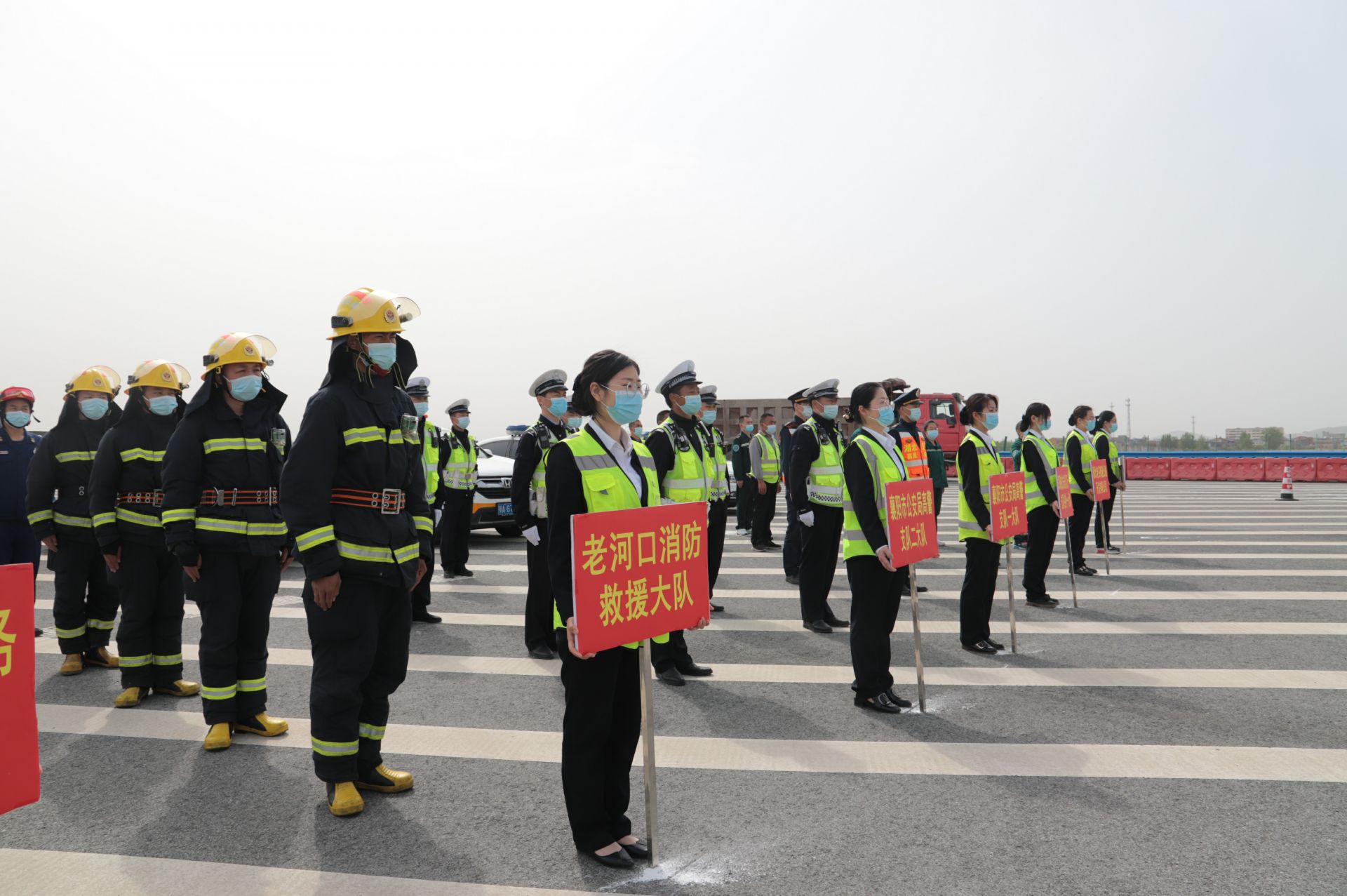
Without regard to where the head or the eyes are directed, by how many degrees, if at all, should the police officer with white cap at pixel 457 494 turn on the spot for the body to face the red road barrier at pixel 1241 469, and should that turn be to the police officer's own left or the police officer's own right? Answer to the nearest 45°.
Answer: approximately 90° to the police officer's own left

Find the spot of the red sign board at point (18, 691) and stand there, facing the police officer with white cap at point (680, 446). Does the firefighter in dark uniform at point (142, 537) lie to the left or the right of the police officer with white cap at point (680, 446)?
left

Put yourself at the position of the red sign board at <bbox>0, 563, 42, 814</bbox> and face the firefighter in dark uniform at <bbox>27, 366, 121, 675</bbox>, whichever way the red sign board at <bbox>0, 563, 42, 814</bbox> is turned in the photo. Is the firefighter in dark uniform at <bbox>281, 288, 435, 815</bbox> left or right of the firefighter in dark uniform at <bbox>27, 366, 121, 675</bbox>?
right

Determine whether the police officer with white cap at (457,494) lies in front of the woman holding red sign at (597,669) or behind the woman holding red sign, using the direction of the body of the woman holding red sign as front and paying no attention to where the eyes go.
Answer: behind

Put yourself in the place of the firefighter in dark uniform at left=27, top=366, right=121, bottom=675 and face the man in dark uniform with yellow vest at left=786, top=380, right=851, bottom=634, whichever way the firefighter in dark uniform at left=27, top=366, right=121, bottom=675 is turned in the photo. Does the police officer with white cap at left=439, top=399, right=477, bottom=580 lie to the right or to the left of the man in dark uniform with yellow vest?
left

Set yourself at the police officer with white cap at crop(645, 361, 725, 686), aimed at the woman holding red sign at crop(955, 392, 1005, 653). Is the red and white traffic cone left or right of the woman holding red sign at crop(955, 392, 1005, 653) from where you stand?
left

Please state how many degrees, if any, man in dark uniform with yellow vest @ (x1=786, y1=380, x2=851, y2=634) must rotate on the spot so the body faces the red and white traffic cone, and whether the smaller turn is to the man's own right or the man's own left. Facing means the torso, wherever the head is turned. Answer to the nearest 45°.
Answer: approximately 90° to the man's own left
